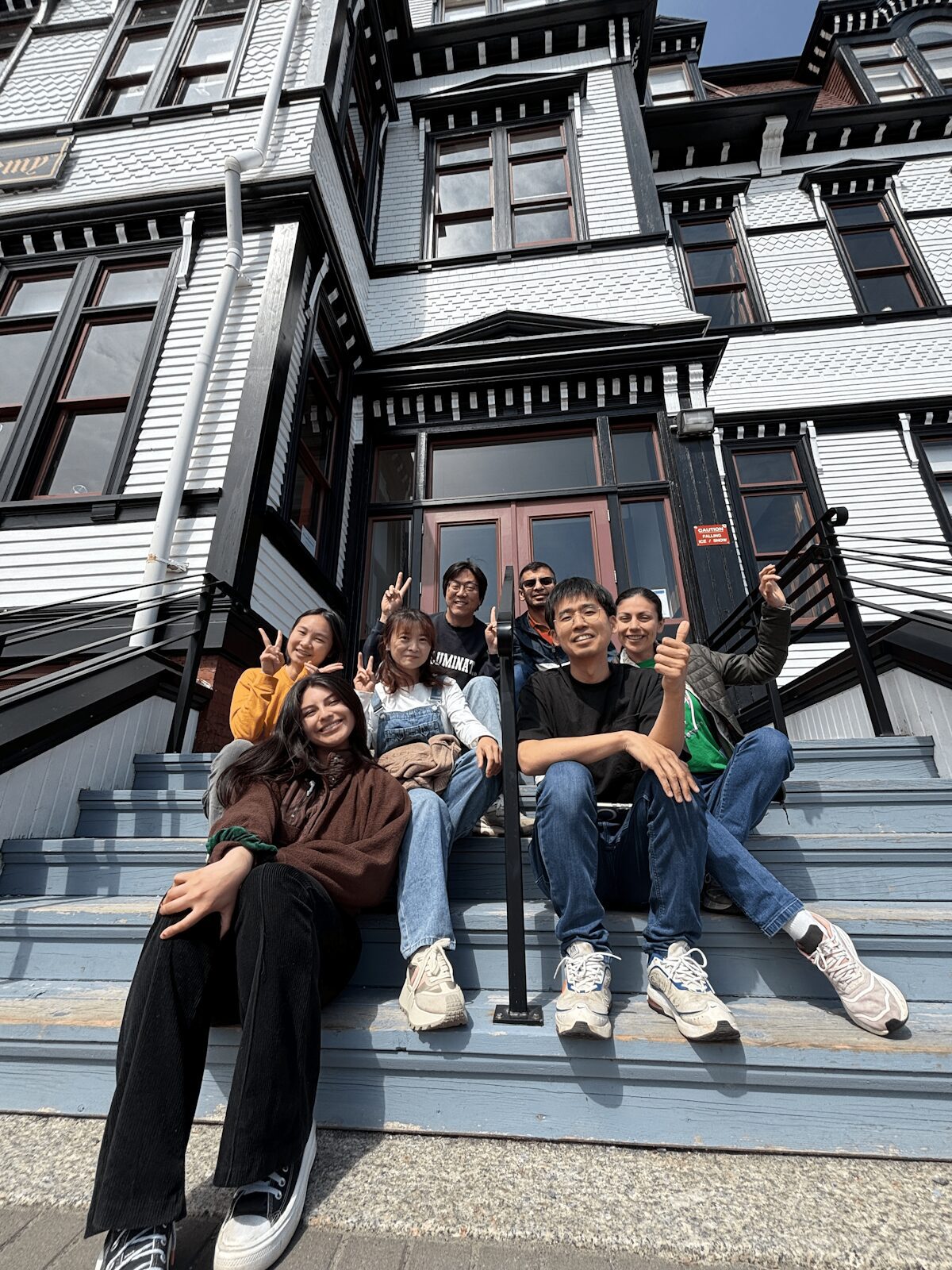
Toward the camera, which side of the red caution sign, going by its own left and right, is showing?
front

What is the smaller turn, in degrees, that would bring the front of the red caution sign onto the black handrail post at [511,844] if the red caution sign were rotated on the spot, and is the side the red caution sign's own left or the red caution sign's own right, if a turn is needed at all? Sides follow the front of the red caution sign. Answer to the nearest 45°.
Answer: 0° — it already faces it

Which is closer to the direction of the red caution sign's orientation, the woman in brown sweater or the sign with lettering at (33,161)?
the woman in brown sweater

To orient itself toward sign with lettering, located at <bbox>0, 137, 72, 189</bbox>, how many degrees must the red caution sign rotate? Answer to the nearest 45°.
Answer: approximately 45° to its right

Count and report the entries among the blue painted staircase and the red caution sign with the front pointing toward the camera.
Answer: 2

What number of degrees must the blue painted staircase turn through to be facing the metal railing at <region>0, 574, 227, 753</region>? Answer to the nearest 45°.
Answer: approximately 135° to its right

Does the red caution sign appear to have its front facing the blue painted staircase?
yes

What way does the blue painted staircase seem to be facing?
toward the camera

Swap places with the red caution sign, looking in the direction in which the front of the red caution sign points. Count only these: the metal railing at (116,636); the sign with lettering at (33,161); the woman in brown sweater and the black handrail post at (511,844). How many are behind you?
0

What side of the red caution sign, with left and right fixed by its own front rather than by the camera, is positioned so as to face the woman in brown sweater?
front

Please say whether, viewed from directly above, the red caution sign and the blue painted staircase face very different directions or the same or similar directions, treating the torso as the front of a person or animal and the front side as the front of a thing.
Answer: same or similar directions

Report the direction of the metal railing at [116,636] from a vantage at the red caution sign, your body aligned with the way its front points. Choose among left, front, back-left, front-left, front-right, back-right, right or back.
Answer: front-right

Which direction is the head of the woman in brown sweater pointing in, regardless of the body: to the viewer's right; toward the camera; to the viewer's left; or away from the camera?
toward the camera
